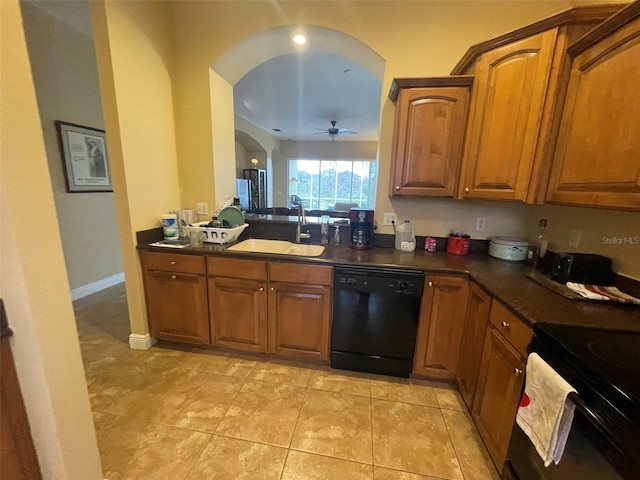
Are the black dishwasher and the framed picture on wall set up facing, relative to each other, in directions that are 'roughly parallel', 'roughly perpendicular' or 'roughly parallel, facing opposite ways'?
roughly perpendicular

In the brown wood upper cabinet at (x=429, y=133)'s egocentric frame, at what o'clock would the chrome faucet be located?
The chrome faucet is roughly at 3 o'clock from the brown wood upper cabinet.

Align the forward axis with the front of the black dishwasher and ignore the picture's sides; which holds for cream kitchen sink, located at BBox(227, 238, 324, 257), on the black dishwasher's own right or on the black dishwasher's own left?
on the black dishwasher's own right

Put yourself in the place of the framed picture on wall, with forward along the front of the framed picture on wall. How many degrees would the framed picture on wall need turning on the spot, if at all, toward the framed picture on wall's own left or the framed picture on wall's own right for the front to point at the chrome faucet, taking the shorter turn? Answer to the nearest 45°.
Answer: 0° — it already faces it

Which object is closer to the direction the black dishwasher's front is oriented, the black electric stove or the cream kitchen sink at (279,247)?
the black electric stove

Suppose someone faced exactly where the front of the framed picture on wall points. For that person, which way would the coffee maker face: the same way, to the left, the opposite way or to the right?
to the right

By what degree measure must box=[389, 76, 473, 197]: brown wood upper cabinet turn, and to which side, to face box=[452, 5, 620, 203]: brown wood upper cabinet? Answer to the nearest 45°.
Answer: approximately 90° to its left

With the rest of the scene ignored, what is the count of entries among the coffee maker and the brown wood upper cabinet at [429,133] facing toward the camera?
2
